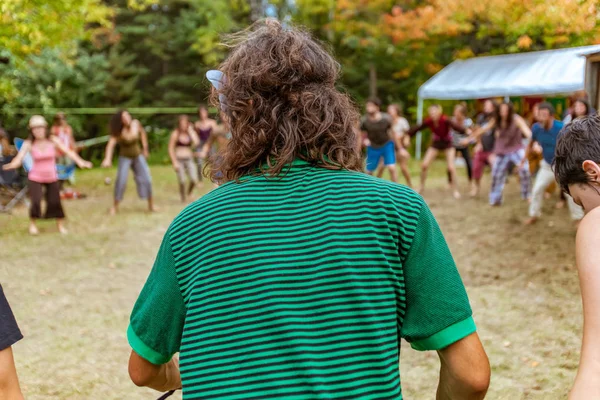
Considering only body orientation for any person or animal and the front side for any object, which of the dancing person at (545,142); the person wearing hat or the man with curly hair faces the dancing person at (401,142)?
the man with curly hair

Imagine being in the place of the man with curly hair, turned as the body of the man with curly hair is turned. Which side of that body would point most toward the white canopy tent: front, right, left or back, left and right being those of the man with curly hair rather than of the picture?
front

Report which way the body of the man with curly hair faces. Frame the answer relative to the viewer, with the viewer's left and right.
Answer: facing away from the viewer

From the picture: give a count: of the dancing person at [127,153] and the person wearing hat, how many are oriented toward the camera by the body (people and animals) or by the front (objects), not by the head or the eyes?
2

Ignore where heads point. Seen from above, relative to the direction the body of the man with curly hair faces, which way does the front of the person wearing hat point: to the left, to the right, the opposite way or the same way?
the opposite way

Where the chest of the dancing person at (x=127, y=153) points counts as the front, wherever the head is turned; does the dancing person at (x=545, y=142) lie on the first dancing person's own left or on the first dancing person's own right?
on the first dancing person's own left

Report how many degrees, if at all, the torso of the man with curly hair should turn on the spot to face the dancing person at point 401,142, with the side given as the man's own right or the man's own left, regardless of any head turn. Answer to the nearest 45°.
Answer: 0° — they already face them
